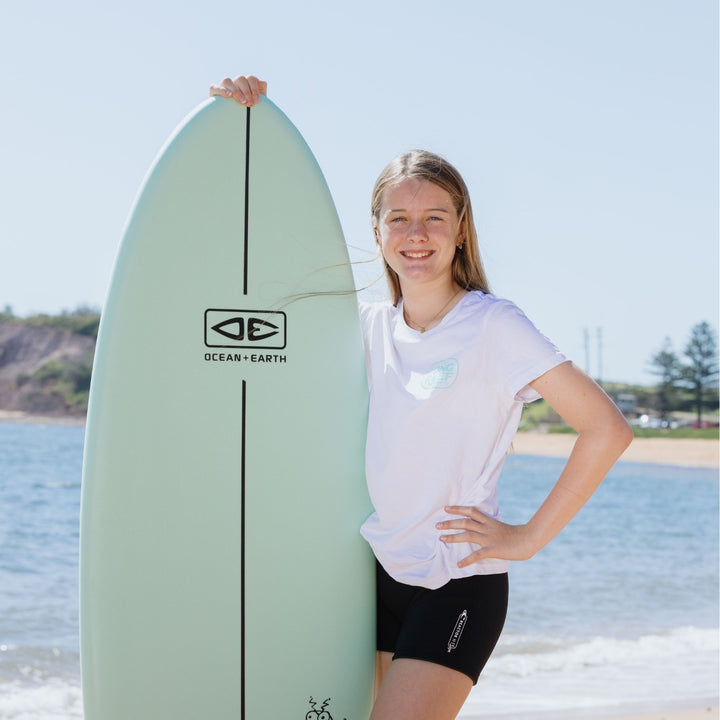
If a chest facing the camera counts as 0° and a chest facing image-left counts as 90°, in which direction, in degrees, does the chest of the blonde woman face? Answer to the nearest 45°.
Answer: approximately 45°

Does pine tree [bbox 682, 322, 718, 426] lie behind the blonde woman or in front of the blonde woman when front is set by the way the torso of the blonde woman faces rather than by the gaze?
behind

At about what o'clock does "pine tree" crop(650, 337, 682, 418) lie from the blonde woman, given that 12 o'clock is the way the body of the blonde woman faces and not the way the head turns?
The pine tree is roughly at 5 o'clock from the blonde woman.

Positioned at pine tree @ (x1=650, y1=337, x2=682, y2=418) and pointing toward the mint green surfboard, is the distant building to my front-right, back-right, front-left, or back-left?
front-right

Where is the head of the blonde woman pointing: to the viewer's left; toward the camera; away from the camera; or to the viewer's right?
toward the camera

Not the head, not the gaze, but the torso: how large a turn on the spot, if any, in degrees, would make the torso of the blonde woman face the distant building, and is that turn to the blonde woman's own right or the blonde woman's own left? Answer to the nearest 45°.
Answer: approximately 135° to the blonde woman's own right
